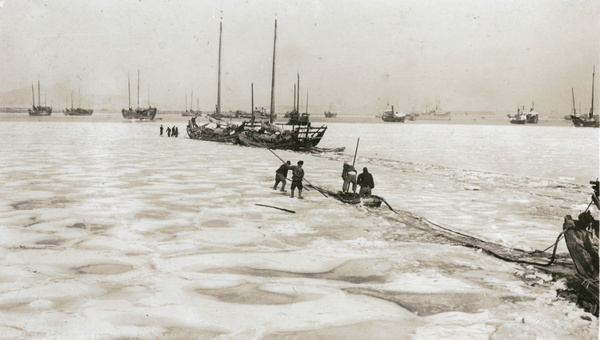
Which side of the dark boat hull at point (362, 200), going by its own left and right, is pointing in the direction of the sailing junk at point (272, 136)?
right

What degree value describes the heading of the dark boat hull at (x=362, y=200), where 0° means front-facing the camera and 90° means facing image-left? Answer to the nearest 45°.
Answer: approximately 90°
